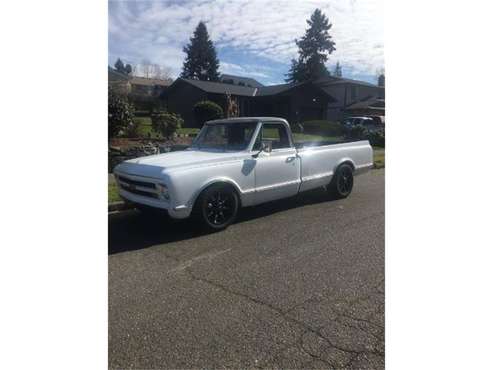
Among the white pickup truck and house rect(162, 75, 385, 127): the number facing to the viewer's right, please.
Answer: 0

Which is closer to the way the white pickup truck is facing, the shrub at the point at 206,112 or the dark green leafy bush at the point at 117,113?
the dark green leafy bush

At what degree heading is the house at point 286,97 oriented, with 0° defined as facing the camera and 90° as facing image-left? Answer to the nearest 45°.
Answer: approximately 0°

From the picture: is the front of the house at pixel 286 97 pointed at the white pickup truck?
yes

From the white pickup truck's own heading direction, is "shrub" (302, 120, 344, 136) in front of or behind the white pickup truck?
behind

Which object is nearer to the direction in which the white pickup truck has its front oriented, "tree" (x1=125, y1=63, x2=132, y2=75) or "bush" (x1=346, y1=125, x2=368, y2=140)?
the tree
